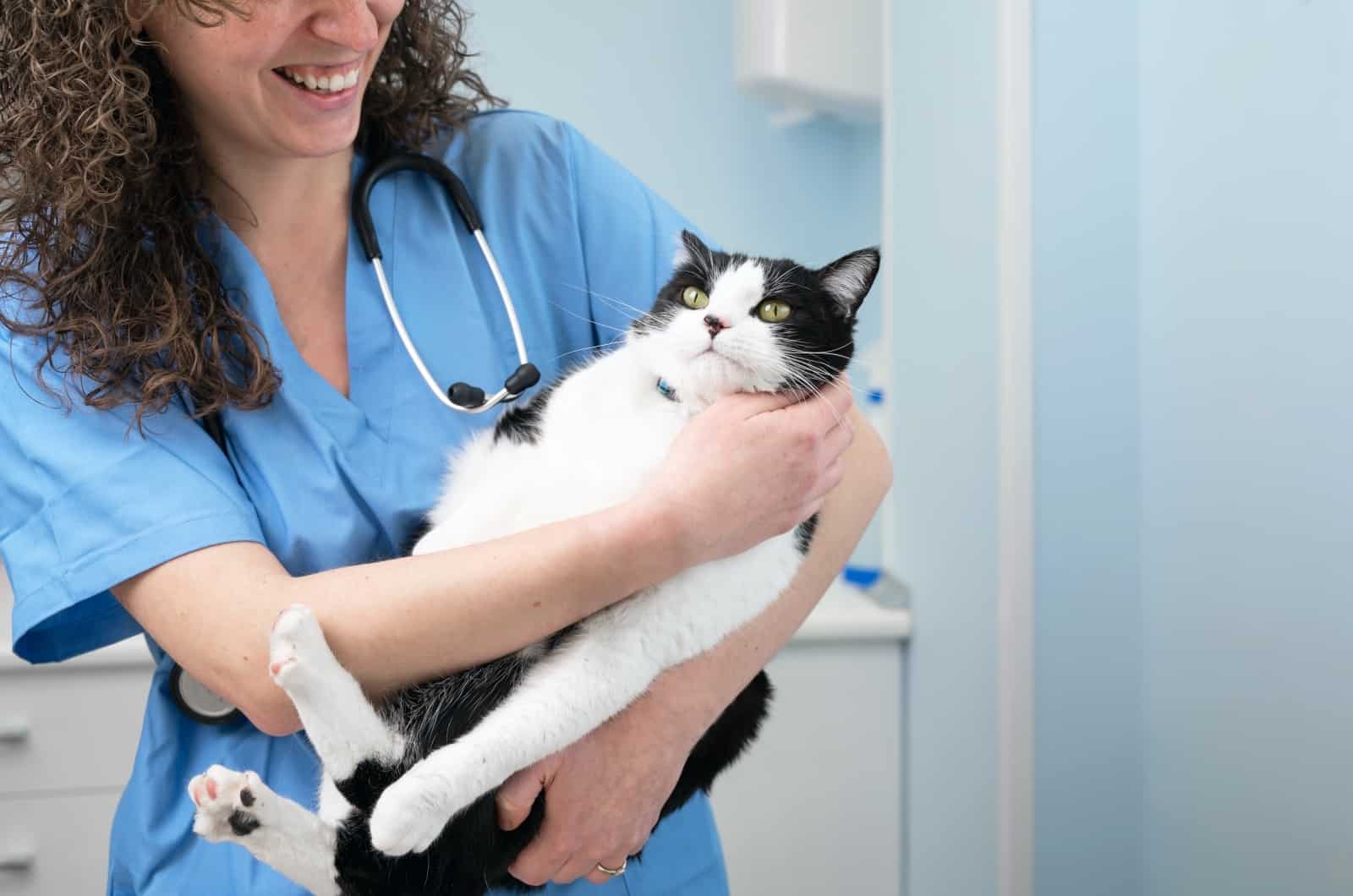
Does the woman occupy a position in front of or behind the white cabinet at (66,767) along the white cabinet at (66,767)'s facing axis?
in front

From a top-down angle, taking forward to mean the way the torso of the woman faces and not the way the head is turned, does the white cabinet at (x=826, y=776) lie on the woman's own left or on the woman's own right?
on the woman's own left

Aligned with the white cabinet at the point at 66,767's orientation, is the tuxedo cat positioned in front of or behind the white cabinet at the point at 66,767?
in front

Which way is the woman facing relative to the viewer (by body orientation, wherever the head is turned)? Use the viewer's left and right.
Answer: facing the viewer and to the right of the viewer

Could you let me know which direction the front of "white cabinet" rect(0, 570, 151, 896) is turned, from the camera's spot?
facing the viewer

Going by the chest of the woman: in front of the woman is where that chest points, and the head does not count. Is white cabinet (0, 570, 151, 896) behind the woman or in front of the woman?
behind

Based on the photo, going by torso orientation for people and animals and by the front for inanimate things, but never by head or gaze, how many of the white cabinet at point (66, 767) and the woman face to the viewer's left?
0

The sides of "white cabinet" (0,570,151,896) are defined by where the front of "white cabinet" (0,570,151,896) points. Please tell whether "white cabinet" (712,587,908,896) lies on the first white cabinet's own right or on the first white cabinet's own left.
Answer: on the first white cabinet's own left

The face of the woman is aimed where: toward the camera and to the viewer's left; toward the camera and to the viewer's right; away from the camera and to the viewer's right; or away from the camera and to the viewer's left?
toward the camera and to the viewer's right
